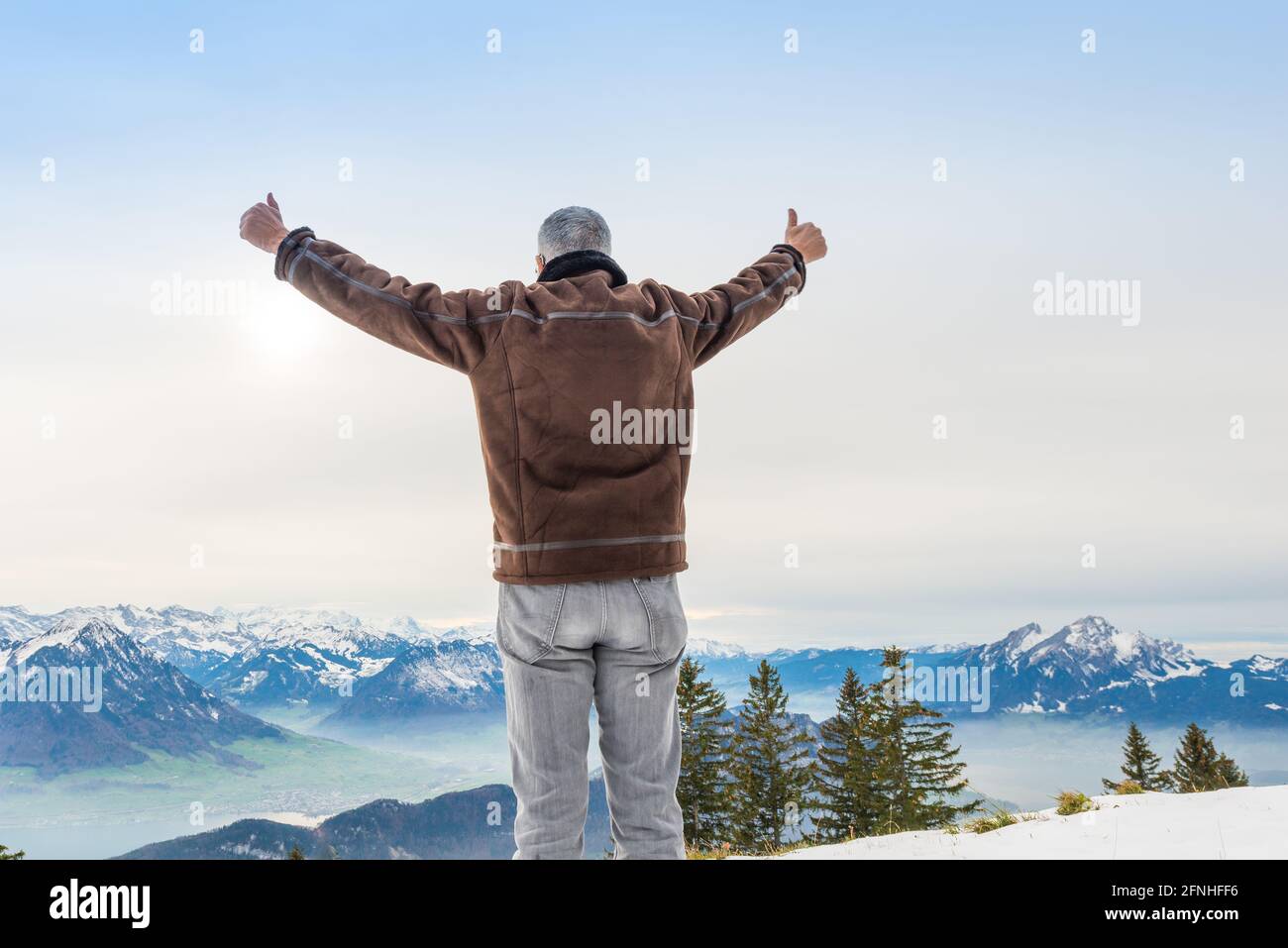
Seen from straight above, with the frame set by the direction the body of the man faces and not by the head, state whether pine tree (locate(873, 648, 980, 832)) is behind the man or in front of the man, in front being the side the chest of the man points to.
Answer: in front

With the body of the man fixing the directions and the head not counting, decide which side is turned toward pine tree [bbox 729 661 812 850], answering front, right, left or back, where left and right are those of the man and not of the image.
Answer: front

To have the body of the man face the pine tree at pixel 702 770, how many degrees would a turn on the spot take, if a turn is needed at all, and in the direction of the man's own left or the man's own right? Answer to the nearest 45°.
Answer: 0° — they already face it

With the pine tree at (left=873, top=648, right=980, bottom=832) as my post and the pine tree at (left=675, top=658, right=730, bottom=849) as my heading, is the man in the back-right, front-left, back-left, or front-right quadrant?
front-left

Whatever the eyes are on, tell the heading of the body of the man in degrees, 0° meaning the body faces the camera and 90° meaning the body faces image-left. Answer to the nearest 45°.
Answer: approximately 180°

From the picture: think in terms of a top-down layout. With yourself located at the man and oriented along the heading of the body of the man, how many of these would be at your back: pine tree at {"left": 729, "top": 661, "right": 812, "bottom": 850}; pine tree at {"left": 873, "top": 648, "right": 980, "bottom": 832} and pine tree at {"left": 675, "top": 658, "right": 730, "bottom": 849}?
0

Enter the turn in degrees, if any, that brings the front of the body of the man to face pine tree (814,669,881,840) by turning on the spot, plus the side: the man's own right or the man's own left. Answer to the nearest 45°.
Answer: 0° — they already face it
